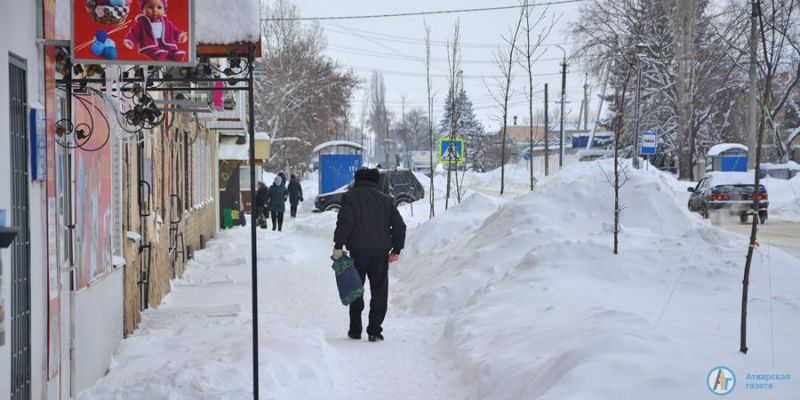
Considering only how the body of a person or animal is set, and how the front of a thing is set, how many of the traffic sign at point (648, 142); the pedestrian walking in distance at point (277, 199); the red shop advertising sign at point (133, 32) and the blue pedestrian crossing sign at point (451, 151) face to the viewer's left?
0

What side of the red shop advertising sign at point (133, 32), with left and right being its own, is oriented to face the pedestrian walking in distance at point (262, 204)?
back

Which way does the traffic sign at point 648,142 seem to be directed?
toward the camera

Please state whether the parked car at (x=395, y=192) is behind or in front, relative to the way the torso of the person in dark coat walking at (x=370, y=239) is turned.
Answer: in front

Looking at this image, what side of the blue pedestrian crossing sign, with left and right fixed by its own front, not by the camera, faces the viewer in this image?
front

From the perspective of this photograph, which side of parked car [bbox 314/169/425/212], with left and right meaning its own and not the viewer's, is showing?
left

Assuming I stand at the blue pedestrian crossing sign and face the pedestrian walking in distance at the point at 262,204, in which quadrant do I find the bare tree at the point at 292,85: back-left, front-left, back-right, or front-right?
front-right

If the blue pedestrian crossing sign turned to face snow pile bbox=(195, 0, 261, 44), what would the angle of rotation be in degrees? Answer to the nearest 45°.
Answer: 0° — it already faces it

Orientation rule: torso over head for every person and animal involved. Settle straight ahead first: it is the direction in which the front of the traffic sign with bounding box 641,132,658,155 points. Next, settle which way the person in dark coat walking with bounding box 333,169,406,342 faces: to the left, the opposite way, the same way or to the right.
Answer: the opposite way

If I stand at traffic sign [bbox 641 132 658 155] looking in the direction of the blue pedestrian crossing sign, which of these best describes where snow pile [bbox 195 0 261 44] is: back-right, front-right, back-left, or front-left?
front-left

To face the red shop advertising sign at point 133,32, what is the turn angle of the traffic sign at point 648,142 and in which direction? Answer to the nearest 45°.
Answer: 0° — it already faces it

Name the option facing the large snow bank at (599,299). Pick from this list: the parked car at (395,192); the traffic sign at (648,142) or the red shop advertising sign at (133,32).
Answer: the traffic sign

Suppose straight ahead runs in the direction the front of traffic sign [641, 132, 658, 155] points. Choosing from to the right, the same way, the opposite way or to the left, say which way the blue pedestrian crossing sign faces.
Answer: the same way

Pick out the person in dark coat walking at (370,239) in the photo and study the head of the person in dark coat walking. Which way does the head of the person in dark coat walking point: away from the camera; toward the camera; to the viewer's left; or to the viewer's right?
away from the camera
